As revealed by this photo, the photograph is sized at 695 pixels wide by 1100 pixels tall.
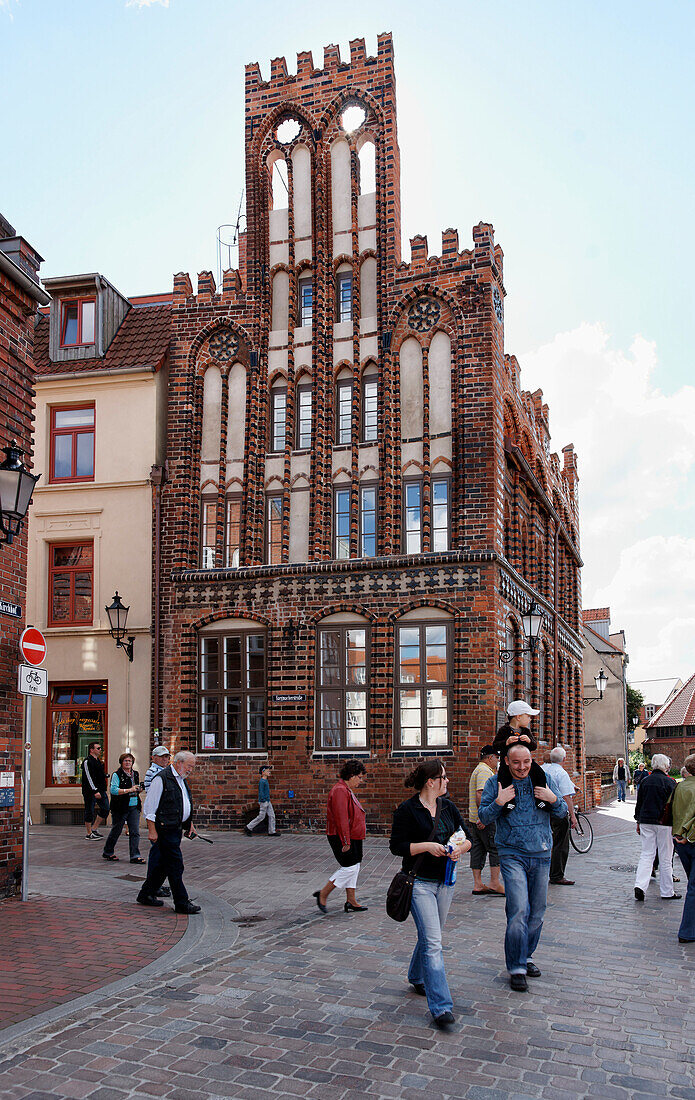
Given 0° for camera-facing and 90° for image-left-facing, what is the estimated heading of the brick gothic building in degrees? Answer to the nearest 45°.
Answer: approximately 0°

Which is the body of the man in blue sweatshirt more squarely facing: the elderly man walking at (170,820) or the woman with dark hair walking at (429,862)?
the woman with dark hair walking

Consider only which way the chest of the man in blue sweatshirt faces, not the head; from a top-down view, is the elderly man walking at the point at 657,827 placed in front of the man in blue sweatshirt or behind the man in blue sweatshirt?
behind

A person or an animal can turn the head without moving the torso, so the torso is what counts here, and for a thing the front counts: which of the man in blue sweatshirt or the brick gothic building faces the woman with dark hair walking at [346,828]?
the brick gothic building

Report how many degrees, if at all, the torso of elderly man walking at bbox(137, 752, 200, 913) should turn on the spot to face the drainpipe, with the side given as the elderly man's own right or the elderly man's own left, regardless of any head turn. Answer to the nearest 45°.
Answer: approximately 135° to the elderly man's own left

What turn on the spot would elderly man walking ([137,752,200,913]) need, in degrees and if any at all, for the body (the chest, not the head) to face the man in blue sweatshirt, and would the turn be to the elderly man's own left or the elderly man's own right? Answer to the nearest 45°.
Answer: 0° — they already face them

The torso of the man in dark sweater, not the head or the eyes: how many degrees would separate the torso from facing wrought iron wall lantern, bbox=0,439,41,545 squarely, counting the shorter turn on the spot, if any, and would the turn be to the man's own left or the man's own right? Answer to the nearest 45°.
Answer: approximately 90° to the man's own right
